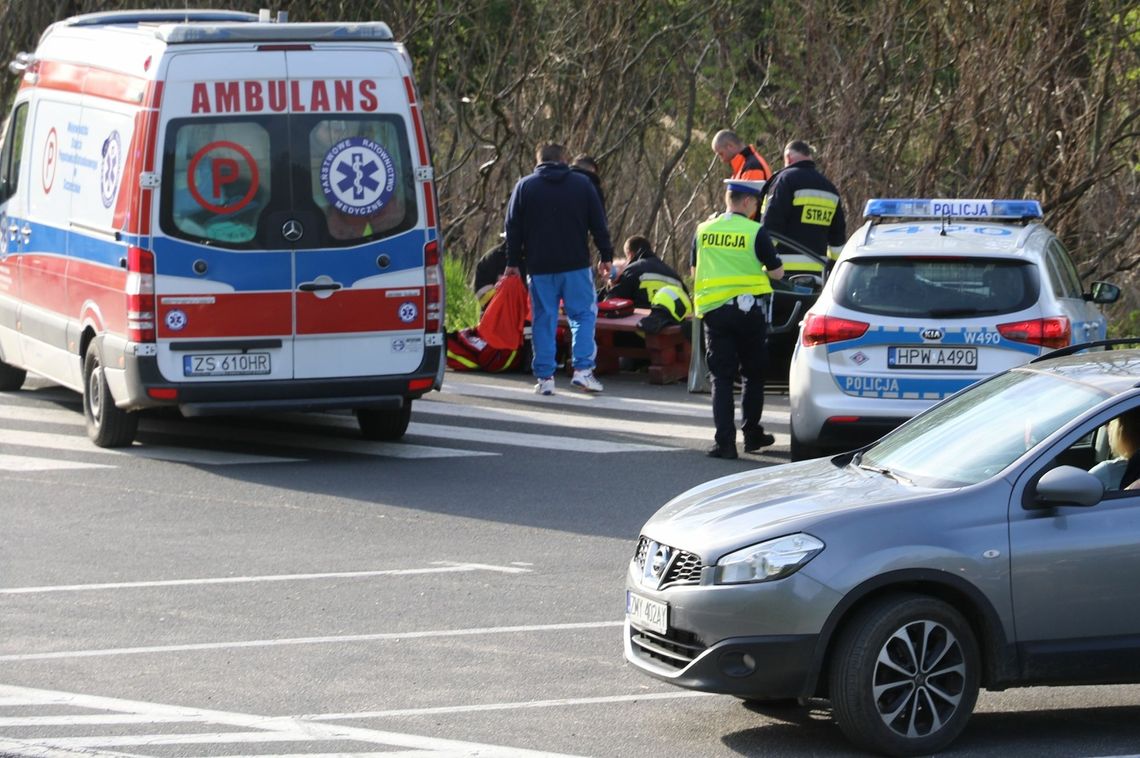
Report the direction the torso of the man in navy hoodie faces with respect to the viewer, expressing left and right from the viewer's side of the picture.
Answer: facing away from the viewer

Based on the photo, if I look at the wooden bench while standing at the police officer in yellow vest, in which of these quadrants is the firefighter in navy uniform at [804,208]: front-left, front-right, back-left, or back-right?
front-right

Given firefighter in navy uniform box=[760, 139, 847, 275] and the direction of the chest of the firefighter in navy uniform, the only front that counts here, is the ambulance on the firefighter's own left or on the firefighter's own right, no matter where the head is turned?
on the firefighter's own left

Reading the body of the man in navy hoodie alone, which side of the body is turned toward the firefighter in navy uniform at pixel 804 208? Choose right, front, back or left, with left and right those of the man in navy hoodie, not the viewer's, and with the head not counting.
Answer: right

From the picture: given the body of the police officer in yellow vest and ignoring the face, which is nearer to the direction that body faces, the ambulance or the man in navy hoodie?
the man in navy hoodie

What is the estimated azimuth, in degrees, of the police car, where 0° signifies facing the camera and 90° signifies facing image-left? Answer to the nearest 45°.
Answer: approximately 180°

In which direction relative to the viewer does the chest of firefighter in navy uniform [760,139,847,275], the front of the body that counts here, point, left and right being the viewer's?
facing away from the viewer and to the left of the viewer

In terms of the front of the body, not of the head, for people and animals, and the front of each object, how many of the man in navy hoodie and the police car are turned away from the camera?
2

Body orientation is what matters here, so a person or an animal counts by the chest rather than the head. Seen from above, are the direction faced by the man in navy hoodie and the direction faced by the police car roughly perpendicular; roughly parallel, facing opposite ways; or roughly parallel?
roughly parallel

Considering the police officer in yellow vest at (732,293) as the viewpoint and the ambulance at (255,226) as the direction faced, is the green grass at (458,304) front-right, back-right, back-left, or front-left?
front-right

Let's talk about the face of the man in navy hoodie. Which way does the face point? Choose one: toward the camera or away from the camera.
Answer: away from the camera

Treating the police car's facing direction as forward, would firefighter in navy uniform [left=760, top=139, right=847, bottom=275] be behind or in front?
in front

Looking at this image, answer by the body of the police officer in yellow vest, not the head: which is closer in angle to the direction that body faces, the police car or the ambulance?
the police car

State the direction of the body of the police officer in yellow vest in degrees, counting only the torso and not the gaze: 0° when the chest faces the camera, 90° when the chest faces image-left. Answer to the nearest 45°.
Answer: approximately 225°

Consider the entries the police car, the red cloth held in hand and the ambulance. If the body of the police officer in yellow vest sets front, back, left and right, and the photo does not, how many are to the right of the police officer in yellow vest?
1
